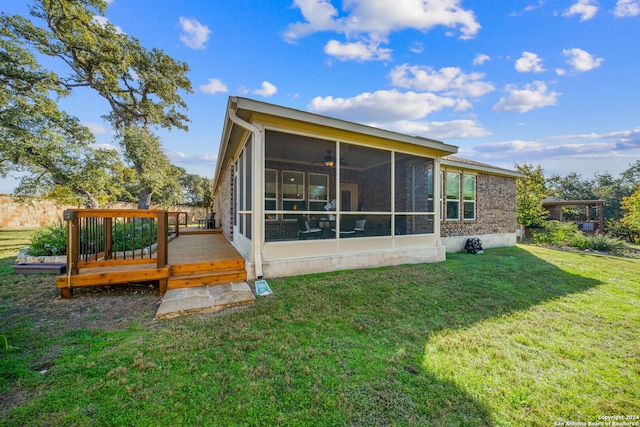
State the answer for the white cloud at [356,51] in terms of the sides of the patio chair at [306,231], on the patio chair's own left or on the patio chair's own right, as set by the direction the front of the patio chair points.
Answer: on the patio chair's own left

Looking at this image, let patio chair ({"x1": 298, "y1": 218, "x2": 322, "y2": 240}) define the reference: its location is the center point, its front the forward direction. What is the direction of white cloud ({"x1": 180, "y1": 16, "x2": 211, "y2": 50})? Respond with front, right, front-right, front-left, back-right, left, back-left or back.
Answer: back-left

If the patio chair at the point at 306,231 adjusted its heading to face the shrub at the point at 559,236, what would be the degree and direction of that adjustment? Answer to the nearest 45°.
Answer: approximately 45° to its left

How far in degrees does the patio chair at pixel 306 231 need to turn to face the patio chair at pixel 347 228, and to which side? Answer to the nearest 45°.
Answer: approximately 45° to its left
